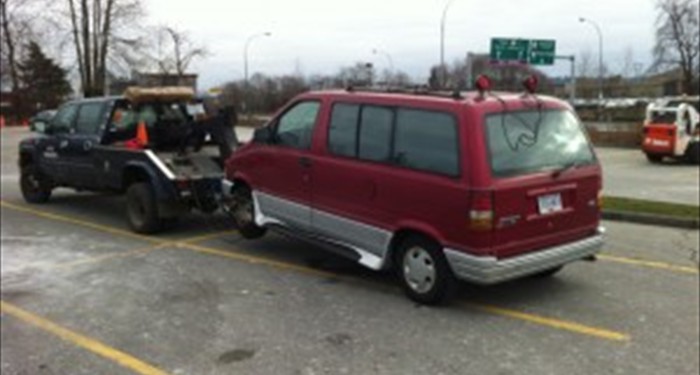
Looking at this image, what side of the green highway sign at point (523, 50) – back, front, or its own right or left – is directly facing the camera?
front

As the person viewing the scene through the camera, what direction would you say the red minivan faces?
facing away from the viewer and to the left of the viewer

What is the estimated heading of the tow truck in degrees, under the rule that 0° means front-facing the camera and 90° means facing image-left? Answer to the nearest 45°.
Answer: approximately 135°

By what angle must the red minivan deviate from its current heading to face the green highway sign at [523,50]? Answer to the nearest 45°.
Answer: approximately 45° to its right

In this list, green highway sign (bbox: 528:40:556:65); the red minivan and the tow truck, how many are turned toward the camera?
1

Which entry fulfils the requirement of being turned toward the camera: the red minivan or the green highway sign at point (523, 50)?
the green highway sign

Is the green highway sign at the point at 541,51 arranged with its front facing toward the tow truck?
yes

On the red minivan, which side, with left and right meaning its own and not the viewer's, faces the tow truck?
front

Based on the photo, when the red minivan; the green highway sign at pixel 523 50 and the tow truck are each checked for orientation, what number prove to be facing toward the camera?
1

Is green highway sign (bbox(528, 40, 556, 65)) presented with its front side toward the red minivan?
yes

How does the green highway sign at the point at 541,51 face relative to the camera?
toward the camera

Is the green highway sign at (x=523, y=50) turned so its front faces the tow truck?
yes

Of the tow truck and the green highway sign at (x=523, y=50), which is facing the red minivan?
the green highway sign
